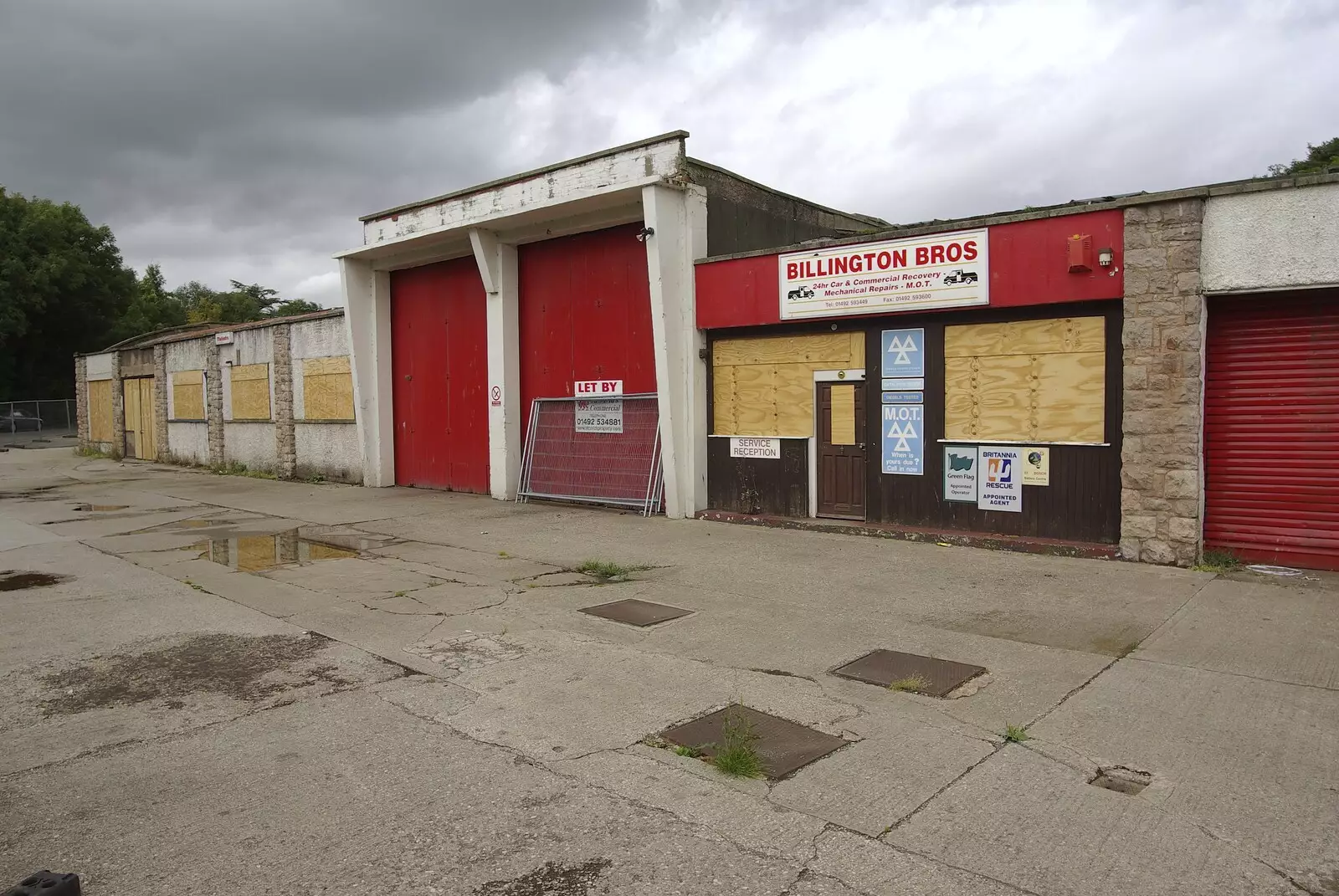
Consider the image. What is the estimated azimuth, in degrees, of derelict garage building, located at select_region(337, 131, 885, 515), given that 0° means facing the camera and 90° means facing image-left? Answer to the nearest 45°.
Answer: approximately 45°

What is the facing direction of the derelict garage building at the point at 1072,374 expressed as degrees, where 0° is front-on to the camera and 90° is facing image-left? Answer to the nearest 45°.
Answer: approximately 45°

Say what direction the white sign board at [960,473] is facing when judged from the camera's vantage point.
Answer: facing the viewer and to the left of the viewer

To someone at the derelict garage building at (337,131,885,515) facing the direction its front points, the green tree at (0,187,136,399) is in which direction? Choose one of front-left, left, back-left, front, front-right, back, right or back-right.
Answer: right

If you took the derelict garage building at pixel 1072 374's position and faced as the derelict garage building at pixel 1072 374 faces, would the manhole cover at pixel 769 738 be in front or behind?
in front

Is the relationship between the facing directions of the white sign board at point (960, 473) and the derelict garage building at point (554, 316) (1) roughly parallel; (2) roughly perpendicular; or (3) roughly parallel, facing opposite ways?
roughly parallel

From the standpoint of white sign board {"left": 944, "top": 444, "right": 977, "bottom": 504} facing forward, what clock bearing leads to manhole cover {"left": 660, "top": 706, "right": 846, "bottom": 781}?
The manhole cover is roughly at 11 o'clock from the white sign board.
